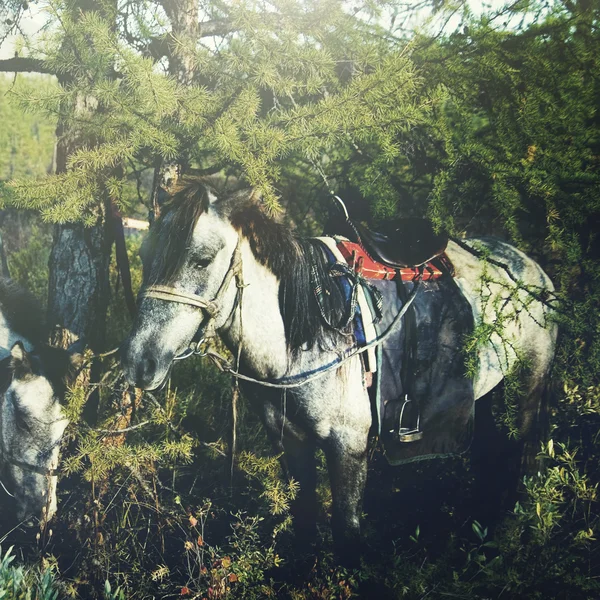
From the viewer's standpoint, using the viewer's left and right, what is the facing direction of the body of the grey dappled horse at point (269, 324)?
facing the viewer and to the left of the viewer
